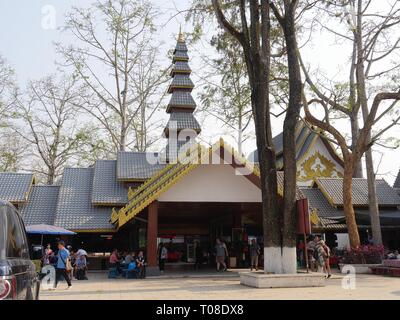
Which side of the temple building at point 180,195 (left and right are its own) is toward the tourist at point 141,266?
front

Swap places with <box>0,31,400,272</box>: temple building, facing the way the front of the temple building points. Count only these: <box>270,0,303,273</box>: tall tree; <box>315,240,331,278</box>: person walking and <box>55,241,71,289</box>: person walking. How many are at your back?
0

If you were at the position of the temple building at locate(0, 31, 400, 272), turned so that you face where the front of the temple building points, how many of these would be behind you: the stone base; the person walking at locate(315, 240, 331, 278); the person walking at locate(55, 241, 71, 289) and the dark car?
0

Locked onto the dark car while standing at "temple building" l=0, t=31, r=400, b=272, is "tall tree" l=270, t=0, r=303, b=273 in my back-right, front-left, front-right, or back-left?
front-left

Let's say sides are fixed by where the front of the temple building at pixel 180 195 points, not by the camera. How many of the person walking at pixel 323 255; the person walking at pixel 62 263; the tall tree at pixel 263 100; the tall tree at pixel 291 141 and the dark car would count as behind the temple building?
0

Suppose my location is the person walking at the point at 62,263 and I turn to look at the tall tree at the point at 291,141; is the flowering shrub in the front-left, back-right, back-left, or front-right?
front-left

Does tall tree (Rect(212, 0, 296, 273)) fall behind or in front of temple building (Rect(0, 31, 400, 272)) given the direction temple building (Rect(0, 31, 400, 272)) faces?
in front

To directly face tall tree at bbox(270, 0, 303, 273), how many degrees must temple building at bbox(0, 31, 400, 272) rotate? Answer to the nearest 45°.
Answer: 0° — it already faces it

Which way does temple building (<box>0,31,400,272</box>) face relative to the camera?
toward the camera

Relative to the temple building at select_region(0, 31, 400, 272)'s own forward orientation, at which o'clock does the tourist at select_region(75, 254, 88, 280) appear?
The tourist is roughly at 1 o'clock from the temple building.

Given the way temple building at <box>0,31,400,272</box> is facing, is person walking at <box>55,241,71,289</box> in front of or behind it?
in front

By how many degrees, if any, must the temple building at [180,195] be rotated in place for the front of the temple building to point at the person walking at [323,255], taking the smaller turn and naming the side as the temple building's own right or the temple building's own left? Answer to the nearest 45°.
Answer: approximately 45° to the temple building's own left
